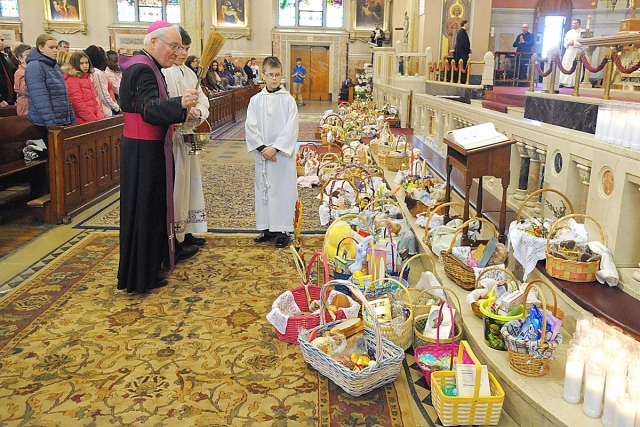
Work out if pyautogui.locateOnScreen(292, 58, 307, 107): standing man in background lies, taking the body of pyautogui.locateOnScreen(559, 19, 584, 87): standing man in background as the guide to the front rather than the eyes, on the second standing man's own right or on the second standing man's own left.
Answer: on the second standing man's own right

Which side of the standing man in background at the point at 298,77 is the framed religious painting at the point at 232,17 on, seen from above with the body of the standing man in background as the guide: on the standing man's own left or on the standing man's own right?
on the standing man's own right

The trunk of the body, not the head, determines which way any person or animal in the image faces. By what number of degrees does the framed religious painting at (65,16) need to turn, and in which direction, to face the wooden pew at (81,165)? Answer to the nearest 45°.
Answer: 0° — it already faces it

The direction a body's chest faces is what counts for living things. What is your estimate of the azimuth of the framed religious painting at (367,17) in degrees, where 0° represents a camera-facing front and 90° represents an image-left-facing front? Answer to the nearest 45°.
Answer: approximately 0°

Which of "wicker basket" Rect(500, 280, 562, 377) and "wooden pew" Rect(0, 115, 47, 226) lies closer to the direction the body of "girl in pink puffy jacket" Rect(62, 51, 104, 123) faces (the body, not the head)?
the wicker basket

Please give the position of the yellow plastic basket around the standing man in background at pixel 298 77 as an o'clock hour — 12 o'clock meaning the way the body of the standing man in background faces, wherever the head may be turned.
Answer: The yellow plastic basket is roughly at 12 o'clock from the standing man in background.

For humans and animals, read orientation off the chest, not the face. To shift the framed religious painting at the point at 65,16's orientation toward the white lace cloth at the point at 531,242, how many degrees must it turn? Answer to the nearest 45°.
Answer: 0° — it already faces it

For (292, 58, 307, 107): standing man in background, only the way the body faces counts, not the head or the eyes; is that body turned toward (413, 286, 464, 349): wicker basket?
yes
